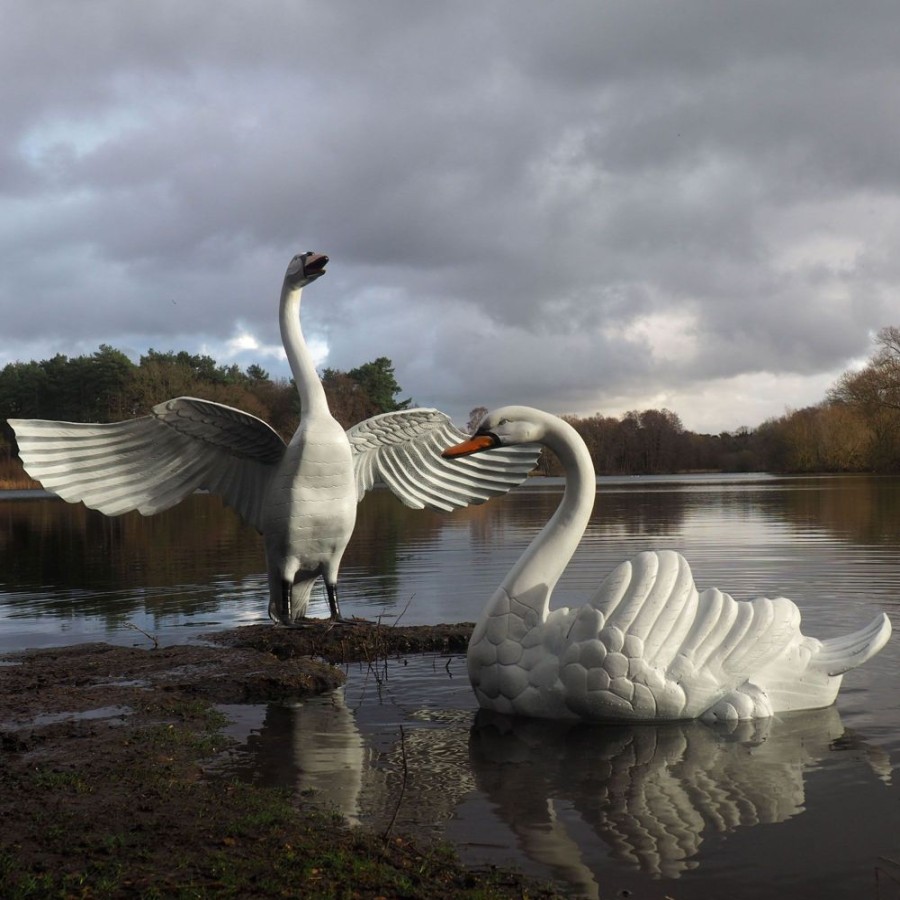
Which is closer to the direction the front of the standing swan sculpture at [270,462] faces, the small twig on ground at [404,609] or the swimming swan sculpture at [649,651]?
the swimming swan sculpture

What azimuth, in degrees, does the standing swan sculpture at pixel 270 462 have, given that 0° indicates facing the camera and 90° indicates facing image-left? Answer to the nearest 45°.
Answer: approximately 315°

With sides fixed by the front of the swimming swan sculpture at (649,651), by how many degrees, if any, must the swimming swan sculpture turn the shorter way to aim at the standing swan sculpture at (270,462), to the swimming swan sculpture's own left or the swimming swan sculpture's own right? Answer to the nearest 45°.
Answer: approximately 45° to the swimming swan sculpture's own right

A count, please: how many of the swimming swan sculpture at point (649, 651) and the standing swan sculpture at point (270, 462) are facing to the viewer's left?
1

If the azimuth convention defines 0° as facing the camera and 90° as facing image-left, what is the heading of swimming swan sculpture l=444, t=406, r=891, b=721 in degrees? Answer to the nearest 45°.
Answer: approximately 90°

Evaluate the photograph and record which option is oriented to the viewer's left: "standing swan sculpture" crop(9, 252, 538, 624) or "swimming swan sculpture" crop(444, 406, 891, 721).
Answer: the swimming swan sculpture

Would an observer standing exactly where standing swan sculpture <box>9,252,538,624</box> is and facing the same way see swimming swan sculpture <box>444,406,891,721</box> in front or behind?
in front

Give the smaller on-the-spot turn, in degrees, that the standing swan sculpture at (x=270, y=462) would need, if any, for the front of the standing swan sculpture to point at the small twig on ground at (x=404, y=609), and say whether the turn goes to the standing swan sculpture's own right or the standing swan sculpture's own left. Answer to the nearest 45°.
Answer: approximately 90° to the standing swan sculpture's own left
